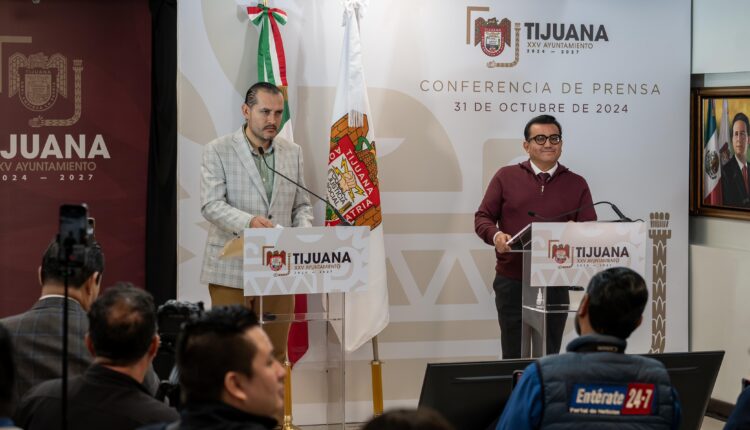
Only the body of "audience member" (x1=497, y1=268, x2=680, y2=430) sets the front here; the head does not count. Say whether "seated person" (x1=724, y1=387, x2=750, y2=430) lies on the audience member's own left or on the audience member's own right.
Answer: on the audience member's own right

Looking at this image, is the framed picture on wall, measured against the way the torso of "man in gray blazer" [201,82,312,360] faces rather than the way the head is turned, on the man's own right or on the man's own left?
on the man's own left

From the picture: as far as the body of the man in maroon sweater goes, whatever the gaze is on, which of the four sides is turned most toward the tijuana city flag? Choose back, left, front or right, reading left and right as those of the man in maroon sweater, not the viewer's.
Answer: right

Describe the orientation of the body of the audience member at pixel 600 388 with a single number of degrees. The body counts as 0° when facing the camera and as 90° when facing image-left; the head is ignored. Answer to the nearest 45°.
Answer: approximately 180°

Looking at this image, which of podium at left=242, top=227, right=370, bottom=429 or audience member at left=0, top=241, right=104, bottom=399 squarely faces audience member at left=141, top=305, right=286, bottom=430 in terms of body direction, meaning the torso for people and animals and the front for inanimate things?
the podium

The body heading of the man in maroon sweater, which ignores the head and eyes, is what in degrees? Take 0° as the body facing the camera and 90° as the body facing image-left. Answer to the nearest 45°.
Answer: approximately 0°

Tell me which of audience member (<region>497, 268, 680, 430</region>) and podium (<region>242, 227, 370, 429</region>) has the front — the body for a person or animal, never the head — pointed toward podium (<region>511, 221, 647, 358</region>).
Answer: the audience member
